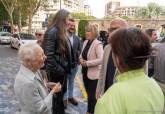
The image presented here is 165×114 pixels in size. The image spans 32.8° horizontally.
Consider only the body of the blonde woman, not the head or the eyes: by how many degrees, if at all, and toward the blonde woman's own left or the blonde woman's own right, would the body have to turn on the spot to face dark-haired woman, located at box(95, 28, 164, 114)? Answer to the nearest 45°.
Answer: approximately 45° to the blonde woman's own left

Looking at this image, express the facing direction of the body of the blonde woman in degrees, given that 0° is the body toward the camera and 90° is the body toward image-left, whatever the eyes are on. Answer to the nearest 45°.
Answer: approximately 45°
